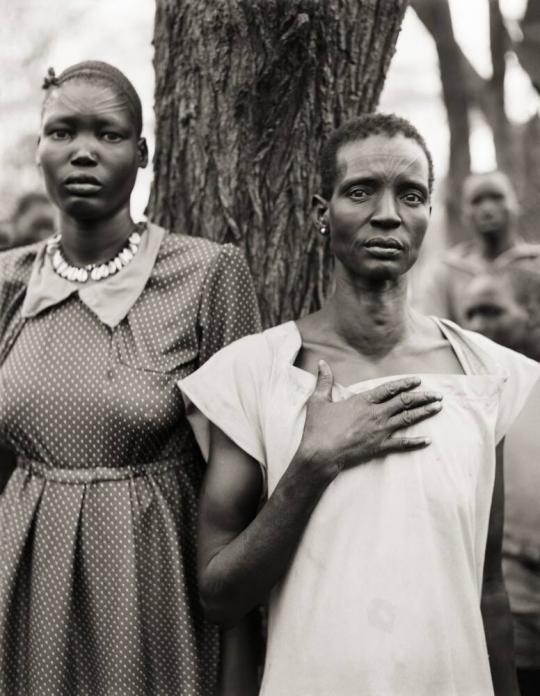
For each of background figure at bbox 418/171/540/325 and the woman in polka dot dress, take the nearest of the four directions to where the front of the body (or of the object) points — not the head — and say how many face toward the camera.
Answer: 2

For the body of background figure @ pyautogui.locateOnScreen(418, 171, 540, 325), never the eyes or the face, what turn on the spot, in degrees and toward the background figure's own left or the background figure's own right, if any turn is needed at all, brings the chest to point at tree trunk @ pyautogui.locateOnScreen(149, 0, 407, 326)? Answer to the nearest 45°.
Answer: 0° — they already face it

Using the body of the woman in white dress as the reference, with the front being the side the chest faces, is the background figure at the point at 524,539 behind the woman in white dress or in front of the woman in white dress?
behind

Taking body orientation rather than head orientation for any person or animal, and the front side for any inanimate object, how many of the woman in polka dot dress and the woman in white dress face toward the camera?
2

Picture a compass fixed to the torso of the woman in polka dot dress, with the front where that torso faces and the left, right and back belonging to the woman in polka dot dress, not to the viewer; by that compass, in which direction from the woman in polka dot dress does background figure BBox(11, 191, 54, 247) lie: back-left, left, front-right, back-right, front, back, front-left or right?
back

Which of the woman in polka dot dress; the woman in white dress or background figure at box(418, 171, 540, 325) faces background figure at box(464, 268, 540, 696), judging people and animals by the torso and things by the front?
background figure at box(418, 171, 540, 325)

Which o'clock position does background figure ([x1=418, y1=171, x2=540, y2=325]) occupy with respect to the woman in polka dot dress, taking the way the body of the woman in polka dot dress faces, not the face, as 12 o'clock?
The background figure is roughly at 7 o'clock from the woman in polka dot dress.

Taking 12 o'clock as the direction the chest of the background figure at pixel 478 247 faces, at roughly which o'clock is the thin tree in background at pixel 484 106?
The thin tree in background is roughly at 6 o'clock from the background figure.

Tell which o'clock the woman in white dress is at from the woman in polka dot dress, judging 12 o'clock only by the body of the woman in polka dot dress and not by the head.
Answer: The woman in white dress is roughly at 10 o'clock from the woman in polka dot dress.

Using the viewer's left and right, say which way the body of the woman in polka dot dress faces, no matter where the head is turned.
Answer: facing the viewer

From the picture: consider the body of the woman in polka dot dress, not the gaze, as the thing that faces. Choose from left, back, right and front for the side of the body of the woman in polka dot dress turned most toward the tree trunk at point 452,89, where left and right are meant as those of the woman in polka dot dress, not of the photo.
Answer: back

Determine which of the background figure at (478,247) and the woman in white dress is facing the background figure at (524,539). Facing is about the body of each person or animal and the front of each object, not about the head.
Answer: the background figure at (478,247)

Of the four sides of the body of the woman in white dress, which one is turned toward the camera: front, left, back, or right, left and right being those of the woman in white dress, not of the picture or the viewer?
front

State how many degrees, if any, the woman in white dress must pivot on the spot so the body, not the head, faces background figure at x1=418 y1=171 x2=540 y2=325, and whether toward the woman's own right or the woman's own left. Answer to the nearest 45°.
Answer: approximately 180°
